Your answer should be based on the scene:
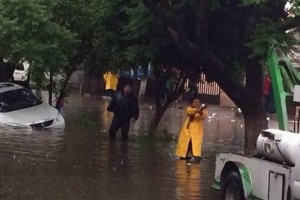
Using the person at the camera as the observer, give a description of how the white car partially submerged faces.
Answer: facing the viewer and to the right of the viewer

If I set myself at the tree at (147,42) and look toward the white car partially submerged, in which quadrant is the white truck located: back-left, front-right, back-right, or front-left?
back-left
